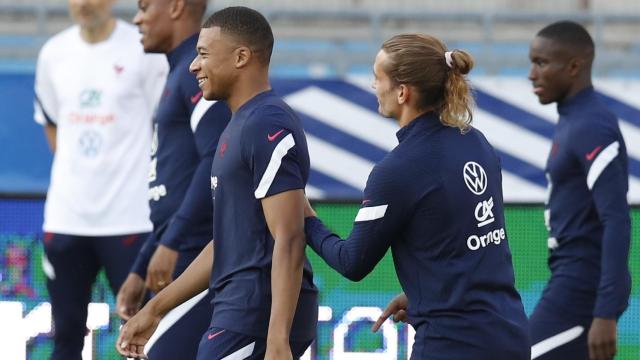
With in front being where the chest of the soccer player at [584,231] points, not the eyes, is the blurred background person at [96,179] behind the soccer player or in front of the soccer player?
in front

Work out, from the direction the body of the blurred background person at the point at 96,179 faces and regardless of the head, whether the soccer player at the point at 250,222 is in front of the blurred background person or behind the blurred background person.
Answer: in front

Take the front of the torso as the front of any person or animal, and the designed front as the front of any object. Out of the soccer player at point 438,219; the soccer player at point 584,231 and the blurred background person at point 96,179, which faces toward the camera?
the blurred background person

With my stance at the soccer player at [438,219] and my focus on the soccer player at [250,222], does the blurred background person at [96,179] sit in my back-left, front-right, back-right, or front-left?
front-right

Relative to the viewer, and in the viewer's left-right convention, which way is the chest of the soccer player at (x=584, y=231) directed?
facing to the left of the viewer

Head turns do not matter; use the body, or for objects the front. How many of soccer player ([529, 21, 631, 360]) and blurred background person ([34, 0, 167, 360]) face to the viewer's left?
1

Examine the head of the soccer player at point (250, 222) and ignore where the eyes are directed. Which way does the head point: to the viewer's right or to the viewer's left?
to the viewer's left

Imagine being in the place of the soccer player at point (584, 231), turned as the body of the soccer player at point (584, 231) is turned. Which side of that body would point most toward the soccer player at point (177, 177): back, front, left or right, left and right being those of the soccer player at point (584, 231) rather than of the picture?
front

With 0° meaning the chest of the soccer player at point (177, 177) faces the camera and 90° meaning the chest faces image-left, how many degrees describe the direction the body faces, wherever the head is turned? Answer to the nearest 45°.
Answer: approximately 90°

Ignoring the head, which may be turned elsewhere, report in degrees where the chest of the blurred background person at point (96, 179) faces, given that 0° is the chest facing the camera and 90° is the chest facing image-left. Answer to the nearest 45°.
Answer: approximately 0°

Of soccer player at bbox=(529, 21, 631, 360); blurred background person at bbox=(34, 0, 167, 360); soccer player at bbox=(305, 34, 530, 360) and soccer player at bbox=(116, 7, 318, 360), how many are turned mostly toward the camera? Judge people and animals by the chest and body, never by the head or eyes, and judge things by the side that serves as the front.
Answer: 1
